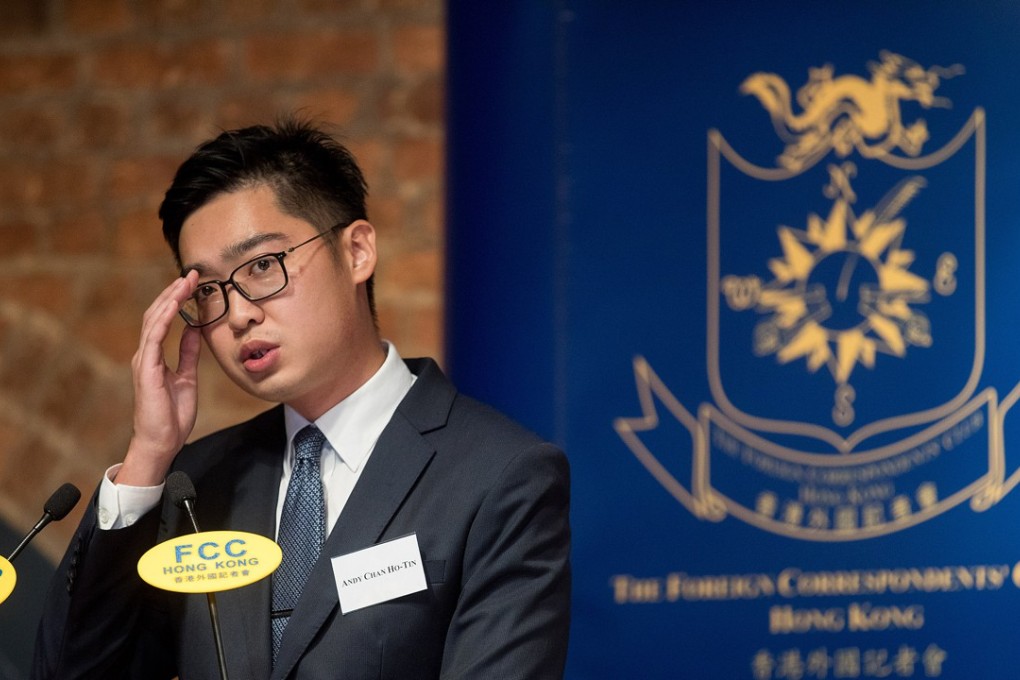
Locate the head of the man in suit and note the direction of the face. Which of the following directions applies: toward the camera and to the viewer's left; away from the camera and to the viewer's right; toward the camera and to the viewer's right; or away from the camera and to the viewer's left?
toward the camera and to the viewer's left

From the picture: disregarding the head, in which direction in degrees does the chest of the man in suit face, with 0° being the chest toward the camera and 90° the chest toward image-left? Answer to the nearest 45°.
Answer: approximately 45°
